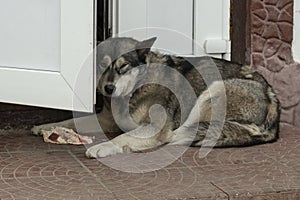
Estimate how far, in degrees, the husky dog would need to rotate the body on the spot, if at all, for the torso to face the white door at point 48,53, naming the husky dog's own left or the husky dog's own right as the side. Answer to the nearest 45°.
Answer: approximately 45° to the husky dog's own right

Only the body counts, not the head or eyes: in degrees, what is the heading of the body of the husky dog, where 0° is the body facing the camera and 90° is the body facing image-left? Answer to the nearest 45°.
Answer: approximately 90°
